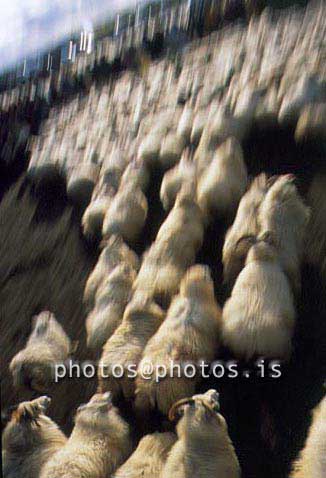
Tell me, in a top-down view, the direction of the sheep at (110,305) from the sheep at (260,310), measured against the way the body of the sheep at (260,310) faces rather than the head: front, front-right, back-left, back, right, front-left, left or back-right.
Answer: front-left

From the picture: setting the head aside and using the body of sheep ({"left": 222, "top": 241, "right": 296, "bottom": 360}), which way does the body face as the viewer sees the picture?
away from the camera

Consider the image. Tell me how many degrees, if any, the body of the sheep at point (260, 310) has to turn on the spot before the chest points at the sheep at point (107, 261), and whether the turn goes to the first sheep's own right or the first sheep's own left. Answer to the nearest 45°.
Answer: approximately 45° to the first sheep's own left

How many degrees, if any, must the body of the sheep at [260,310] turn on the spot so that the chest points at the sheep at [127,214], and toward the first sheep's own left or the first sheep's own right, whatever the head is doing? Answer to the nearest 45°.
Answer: approximately 45° to the first sheep's own left

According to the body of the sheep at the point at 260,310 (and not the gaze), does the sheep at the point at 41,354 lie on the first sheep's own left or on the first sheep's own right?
on the first sheep's own left
